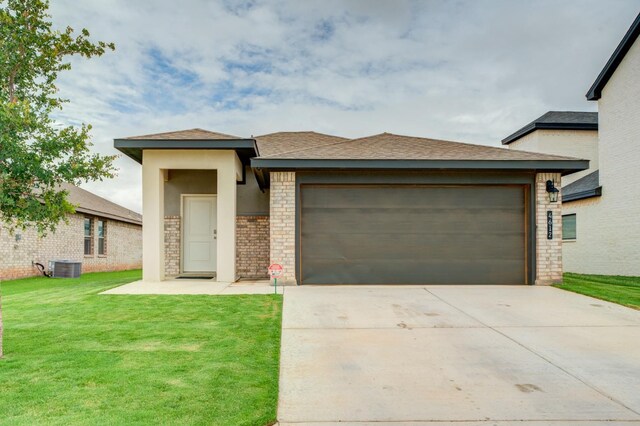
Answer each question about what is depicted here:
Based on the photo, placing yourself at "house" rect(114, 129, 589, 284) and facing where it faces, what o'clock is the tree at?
The tree is roughly at 1 o'clock from the house.

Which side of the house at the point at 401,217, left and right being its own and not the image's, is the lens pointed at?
front

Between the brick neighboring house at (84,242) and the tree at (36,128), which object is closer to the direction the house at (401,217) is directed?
the tree

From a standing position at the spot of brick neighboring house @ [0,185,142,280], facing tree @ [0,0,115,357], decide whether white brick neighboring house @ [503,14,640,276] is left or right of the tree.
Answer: left

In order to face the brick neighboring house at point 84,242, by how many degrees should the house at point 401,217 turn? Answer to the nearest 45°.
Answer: approximately 135° to its right
